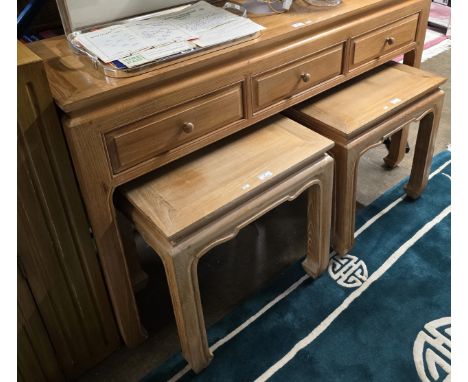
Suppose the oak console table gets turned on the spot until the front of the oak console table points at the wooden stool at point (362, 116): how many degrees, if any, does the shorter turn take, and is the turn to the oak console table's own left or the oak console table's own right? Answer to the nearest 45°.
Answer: approximately 90° to the oak console table's own left

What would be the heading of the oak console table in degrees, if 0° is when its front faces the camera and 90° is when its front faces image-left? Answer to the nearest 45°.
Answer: approximately 315°
